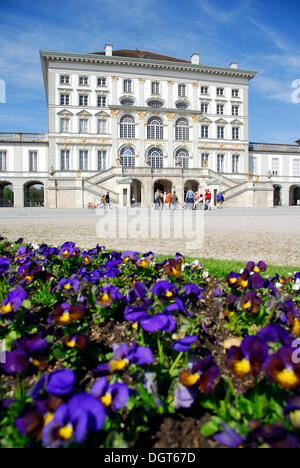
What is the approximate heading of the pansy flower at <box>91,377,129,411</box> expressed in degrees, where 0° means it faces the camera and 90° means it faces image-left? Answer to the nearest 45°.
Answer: approximately 45°

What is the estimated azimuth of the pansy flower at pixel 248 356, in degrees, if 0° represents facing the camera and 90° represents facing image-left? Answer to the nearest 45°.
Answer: approximately 0°

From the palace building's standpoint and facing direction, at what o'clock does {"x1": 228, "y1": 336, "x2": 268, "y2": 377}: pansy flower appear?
The pansy flower is roughly at 12 o'clock from the palace building.

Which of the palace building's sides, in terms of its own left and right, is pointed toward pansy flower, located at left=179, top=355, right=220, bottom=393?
front

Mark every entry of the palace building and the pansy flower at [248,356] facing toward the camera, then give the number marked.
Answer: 2

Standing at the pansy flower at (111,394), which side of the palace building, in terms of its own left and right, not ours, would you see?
front
